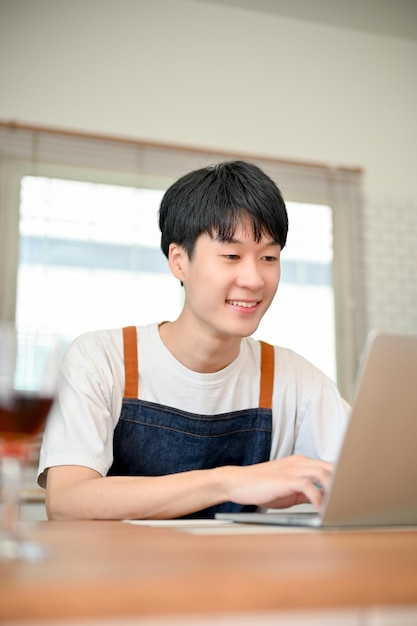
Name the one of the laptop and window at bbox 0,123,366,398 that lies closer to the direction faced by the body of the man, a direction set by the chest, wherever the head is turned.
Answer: the laptop

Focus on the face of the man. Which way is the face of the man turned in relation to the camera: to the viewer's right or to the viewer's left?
to the viewer's right

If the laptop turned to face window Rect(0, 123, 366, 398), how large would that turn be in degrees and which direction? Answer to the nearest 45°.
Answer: approximately 45° to its right

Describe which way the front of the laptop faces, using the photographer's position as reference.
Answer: facing away from the viewer and to the left of the viewer

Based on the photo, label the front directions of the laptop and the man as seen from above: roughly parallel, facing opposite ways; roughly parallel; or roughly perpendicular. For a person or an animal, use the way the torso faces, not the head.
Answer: roughly parallel, facing opposite ways

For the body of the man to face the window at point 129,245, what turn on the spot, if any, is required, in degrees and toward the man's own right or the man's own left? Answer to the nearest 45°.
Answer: approximately 135° to the man's own left

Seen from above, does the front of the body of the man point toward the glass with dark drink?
no

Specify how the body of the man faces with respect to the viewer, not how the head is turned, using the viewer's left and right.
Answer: facing the viewer and to the right of the viewer
